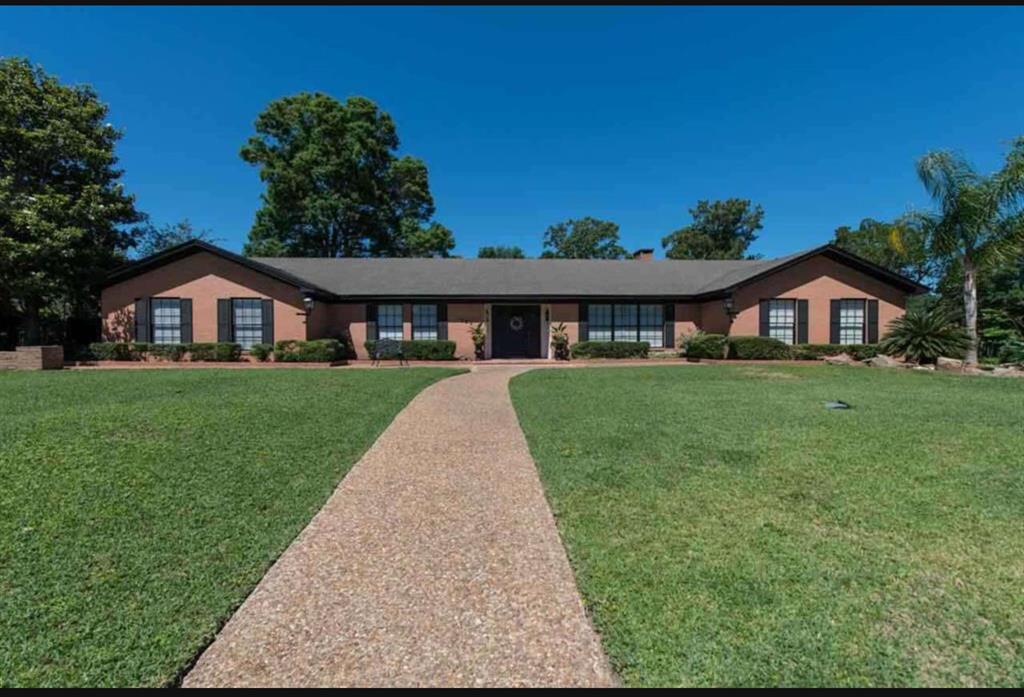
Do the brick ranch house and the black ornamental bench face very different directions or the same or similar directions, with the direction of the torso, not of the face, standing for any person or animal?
same or similar directions

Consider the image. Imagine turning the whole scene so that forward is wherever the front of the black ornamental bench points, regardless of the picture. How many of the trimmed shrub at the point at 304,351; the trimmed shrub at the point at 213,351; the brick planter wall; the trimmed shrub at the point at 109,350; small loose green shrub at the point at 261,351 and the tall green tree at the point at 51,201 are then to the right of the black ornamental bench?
6

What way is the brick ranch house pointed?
toward the camera

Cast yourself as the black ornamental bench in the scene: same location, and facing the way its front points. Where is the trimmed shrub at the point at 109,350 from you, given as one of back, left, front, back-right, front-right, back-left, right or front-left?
right

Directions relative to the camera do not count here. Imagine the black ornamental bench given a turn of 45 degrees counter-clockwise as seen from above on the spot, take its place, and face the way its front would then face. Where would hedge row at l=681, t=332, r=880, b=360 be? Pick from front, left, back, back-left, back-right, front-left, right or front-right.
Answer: front-left

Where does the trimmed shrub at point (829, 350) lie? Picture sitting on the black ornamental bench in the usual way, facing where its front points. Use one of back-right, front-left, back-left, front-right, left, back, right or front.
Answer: left

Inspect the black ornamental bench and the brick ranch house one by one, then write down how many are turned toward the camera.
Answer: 2

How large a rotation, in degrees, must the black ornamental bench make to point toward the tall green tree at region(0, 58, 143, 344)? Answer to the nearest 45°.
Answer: approximately 90° to its right

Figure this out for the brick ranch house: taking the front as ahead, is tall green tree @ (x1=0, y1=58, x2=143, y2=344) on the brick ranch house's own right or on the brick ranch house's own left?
on the brick ranch house's own right

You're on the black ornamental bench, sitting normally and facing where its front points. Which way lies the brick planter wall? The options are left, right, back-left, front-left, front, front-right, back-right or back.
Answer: right

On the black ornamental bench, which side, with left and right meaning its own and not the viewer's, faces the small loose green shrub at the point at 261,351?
right

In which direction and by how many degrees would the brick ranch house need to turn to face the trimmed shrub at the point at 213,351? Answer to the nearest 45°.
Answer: approximately 90° to its right
